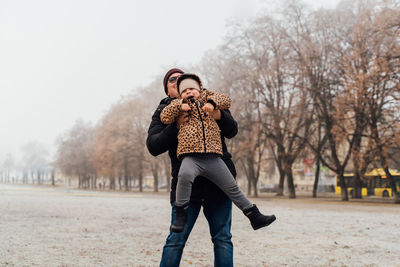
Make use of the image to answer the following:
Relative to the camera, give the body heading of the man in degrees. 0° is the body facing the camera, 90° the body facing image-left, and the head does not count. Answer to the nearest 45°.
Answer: approximately 0°

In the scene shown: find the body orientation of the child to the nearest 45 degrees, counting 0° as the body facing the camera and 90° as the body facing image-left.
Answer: approximately 0°

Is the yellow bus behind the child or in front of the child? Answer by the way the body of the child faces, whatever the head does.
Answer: behind
